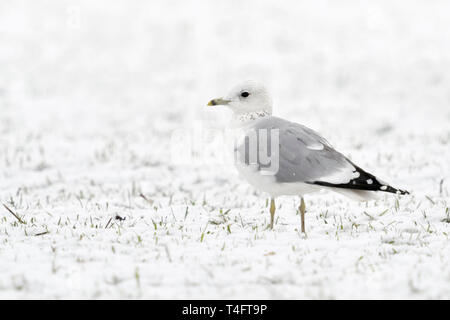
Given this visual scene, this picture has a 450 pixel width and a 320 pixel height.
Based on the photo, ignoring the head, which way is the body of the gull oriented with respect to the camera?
to the viewer's left
